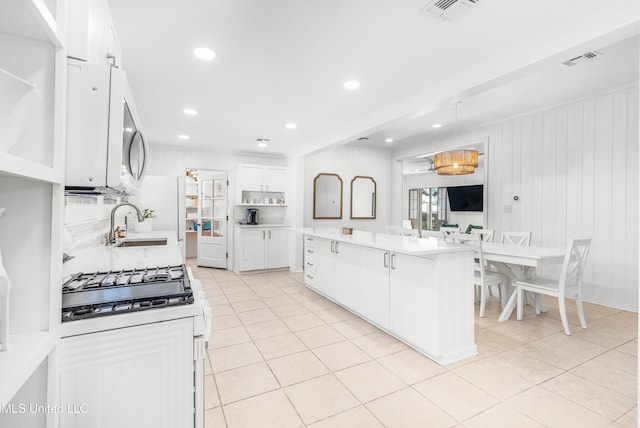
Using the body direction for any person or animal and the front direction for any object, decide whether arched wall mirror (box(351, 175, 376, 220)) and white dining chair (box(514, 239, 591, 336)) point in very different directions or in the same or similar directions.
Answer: very different directions

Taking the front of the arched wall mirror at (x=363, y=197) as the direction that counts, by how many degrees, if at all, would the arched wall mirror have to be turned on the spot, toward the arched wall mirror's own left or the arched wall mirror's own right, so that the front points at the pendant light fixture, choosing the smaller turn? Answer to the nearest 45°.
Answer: approximately 45° to the arched wall mirror's own left

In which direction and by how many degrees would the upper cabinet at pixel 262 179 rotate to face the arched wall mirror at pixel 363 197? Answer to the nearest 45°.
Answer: approximately 90° to its left

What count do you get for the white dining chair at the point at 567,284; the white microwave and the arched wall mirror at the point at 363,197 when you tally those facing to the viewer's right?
1

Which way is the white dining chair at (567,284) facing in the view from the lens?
facing away from the viewer and to the left of the viewer

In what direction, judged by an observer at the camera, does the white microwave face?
facing to the right of the viewer

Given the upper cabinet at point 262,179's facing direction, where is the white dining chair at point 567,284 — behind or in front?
in front

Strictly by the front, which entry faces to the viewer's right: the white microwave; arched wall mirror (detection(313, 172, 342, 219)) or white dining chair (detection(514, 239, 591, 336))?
the white microwave

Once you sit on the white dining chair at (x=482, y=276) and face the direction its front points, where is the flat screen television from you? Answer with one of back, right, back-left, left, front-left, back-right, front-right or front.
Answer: front-left

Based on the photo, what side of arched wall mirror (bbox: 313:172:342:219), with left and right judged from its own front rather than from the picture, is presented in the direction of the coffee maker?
right
